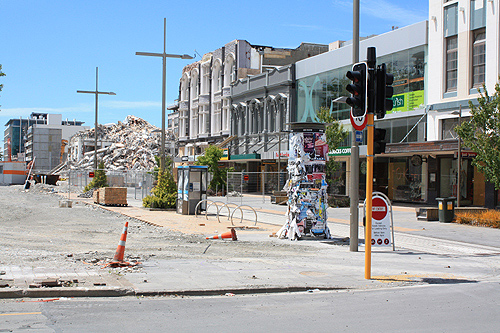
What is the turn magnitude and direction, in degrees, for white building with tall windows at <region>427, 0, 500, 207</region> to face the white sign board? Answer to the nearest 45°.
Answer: approximately 45° to its left

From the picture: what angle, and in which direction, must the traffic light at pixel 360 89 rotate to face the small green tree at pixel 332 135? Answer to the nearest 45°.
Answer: approximately 135° to its right

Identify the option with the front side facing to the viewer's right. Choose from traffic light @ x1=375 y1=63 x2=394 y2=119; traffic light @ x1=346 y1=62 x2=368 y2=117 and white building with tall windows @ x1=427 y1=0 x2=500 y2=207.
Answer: traffic light @ x1=375 y1=63 x2=394 y2=119

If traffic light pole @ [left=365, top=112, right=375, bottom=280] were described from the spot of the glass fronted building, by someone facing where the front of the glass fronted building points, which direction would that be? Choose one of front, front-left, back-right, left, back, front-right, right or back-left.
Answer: front-left

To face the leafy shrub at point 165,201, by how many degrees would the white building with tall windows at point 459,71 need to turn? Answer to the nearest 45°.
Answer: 0° — it already faces it

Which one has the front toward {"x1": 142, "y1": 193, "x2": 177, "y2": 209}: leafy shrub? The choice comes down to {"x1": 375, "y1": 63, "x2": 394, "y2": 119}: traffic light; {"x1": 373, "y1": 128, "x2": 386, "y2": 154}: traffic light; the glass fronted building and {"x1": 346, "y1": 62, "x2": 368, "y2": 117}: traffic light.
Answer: the glass fronted building

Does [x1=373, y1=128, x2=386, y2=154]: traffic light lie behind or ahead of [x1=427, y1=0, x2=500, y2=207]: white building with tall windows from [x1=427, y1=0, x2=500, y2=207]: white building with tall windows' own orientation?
ahead

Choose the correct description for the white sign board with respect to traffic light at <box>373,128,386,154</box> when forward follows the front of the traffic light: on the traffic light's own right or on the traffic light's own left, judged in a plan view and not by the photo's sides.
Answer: on the traffic light's own left

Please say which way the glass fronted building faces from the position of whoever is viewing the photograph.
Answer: facing the viewer and to the left of the viewer

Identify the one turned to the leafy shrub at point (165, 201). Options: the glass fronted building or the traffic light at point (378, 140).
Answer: the glass fronted building

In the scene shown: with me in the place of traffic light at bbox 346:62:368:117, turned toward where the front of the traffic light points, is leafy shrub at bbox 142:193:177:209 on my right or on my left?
on my right
